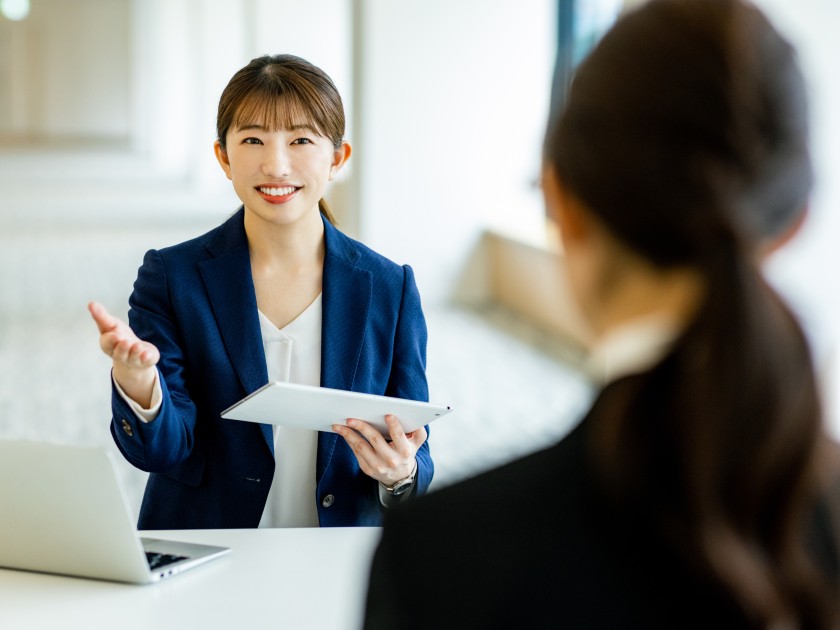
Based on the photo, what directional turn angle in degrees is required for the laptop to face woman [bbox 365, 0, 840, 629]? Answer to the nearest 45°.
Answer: approximately 90° to its right

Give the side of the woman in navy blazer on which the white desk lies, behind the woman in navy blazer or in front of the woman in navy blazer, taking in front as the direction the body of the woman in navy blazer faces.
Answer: in front

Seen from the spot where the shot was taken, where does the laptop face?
facing away from the viewer and to the right of the viewer

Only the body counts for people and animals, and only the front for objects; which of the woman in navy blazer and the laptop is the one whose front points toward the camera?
the woman in navy blazer

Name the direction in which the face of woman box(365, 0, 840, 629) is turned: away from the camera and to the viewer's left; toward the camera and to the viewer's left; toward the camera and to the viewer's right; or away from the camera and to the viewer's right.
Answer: away from the camera and to the viewer's left

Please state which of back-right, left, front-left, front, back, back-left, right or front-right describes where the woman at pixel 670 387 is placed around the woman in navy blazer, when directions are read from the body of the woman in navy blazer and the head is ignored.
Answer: front

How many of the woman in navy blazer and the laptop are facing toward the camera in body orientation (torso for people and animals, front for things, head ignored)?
1

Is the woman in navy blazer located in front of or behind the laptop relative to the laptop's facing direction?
in front

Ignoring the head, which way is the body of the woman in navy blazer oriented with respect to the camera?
toward the camera

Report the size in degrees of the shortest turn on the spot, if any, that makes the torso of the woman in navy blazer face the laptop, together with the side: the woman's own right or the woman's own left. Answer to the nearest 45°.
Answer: approximately 45° to the woman's own right
